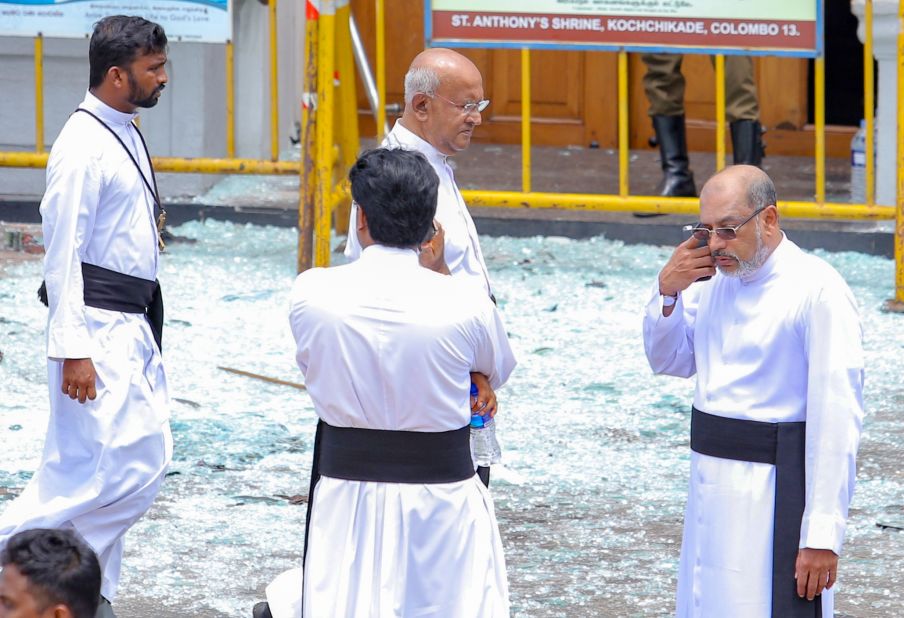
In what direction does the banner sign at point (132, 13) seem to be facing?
toward the camera

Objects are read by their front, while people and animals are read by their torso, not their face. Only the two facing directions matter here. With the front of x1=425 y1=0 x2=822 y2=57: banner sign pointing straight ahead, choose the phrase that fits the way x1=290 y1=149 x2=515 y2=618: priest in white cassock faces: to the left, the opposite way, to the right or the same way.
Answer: the opposite way

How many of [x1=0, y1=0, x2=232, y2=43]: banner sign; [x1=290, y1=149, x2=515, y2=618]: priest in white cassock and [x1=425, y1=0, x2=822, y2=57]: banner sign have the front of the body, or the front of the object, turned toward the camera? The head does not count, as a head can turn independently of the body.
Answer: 2

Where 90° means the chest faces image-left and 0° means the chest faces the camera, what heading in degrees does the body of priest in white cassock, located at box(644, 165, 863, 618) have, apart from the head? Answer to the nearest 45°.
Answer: approximately 45°

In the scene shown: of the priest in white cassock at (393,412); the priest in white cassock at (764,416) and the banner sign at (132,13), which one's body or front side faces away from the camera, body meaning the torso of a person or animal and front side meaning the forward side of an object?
the priest in white cassock at (393,412)

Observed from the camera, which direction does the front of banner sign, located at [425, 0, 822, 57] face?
facing the viewer

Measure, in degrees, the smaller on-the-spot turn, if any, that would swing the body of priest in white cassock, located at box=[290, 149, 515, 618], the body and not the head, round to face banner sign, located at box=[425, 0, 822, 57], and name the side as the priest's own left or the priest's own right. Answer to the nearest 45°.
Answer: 0° — they already face it

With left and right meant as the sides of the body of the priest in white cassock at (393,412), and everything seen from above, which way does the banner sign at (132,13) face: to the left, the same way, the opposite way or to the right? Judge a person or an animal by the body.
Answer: the opposite way

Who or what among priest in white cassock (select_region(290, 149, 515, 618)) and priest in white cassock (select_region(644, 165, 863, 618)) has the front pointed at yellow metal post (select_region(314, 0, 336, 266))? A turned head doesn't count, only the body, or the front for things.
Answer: priest in white cassock (select_region(290, 149, 515, 618))

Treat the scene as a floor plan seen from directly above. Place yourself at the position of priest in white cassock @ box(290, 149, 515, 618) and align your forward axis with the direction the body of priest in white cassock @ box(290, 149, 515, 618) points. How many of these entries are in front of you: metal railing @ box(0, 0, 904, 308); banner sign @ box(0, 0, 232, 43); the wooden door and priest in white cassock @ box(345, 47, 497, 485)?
4

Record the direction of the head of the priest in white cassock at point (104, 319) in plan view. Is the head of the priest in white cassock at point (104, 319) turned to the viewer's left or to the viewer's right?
to the viewer's right

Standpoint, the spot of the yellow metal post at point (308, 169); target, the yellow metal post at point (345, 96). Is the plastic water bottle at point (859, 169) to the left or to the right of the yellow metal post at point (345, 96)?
right

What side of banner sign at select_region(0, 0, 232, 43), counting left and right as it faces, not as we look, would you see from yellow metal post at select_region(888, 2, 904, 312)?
left

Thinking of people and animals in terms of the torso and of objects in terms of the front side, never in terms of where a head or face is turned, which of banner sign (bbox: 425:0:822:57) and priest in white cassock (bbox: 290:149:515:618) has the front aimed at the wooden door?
the priest in white cassock

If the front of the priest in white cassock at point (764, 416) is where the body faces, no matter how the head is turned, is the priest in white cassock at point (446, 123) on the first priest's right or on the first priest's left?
on the first priest's right

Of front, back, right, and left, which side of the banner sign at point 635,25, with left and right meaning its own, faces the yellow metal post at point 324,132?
right

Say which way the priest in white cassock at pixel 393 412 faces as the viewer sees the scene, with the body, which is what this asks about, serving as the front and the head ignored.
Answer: away from the camera
